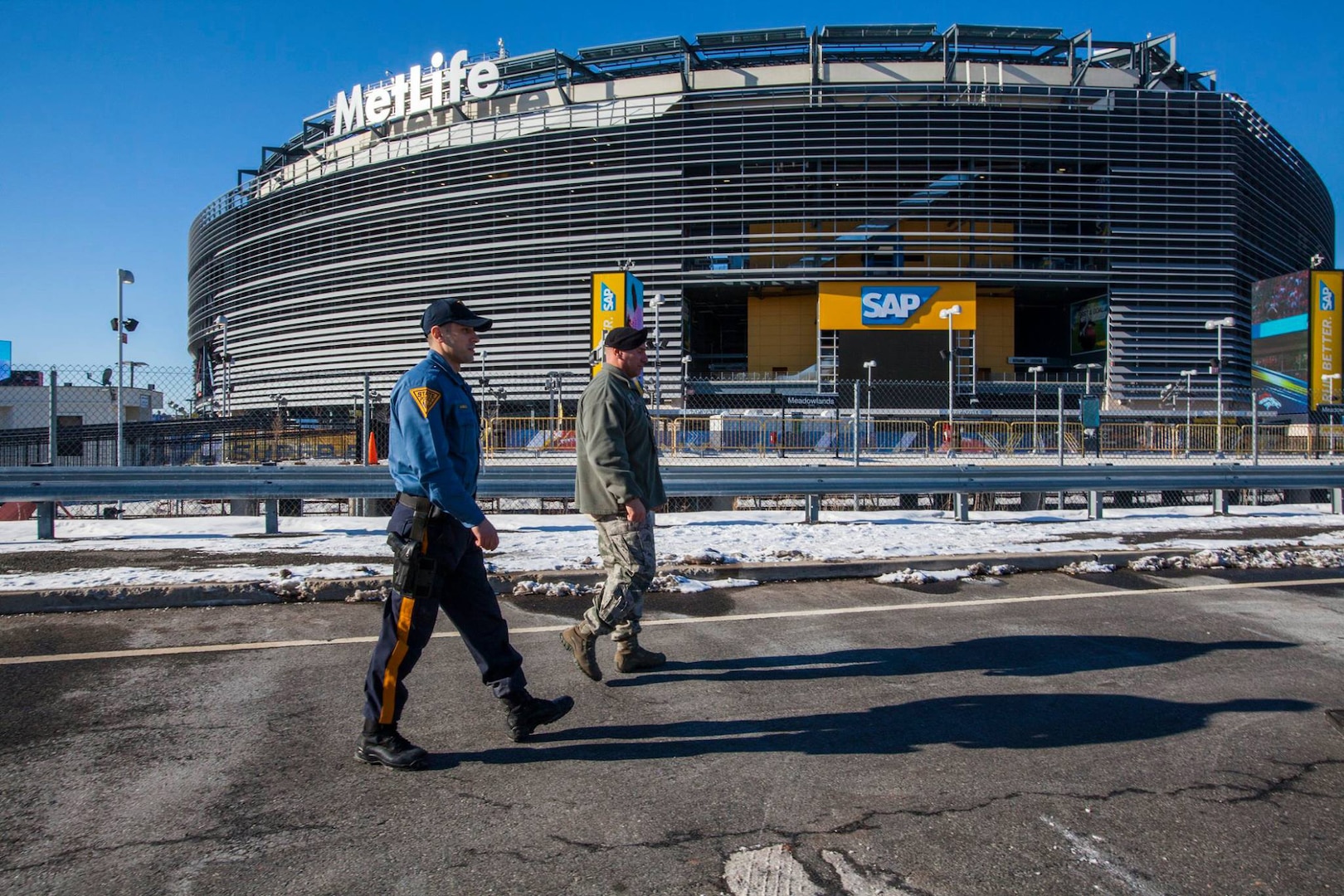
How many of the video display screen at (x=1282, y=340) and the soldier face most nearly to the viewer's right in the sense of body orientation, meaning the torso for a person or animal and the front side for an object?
1

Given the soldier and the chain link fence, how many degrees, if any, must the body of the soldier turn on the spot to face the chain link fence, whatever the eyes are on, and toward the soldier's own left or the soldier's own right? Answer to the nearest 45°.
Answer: approximately 90° to the soldier's own left

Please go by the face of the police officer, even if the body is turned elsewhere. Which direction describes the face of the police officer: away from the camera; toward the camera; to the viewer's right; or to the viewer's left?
to the viewer's right

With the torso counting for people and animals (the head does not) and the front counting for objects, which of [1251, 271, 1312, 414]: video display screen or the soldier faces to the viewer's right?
the soldier

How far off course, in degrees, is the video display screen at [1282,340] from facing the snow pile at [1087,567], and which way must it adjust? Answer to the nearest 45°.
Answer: approximately 45° to its left

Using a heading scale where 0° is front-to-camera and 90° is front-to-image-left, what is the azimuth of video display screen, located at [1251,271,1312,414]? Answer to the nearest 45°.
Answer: approximately 45°

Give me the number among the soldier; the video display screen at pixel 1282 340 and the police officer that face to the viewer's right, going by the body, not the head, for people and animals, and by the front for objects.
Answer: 2

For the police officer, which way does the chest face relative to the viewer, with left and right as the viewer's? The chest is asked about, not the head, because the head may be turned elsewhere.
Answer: facing to the right of the viewer

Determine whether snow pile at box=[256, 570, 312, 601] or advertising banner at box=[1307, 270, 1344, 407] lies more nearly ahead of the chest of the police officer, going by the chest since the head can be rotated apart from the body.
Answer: the advertising banner

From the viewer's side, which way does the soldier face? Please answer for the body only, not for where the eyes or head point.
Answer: to the viewer's right

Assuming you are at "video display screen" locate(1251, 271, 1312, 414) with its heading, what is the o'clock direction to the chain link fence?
The chain link fence is roughly at 11 o'clock from the video display screen.

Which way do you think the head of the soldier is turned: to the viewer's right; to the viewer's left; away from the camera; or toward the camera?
to the viewer's right

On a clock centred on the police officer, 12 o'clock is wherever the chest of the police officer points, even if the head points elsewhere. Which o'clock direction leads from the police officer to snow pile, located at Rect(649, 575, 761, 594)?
The snow pile is roughly at 10 o'clock from the police officer.
